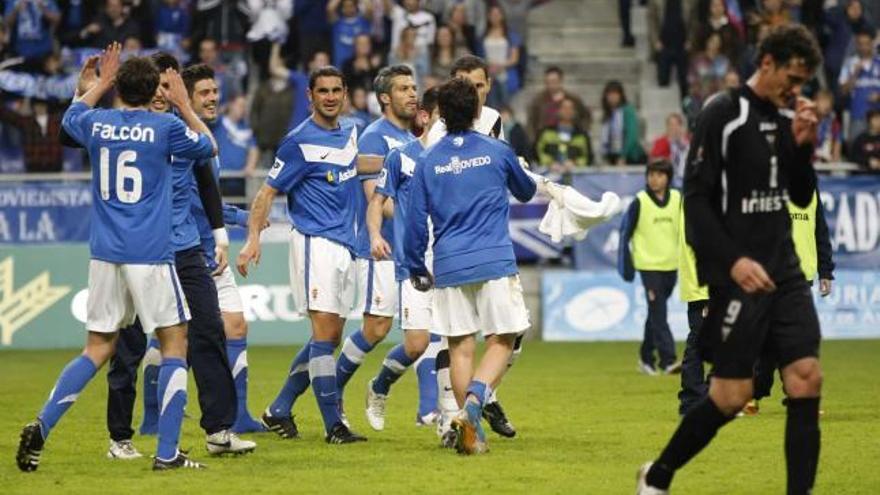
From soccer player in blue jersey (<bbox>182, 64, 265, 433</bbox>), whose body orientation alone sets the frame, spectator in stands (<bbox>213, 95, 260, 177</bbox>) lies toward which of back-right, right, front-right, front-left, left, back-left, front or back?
back-left

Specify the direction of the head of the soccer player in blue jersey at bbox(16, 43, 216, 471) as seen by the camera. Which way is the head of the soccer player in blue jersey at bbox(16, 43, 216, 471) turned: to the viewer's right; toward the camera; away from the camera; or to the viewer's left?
away from the camera

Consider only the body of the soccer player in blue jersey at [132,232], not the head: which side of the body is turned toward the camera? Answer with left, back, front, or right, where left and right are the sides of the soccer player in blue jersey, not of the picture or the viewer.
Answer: back

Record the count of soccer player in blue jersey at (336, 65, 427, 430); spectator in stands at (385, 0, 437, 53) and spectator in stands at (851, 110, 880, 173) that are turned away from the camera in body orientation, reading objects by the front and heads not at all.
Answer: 0

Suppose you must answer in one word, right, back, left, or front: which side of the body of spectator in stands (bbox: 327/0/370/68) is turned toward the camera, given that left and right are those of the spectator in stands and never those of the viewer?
front

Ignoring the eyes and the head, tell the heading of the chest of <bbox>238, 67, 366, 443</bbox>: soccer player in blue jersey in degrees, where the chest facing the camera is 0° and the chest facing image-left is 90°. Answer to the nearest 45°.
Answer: approximately 315°

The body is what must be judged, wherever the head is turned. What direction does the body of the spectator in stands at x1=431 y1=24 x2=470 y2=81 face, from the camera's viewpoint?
toward the camera

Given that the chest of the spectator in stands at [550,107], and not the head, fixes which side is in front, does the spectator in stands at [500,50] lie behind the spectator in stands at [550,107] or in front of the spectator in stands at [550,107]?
behind

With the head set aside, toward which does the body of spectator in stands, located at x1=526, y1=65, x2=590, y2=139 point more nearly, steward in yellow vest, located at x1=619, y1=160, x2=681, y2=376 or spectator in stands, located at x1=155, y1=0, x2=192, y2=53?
the steward in yellow vest

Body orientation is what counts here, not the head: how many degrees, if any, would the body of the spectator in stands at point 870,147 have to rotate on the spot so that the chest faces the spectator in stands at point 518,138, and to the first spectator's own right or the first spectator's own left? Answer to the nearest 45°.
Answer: approximately 90° to the first spectator's own right

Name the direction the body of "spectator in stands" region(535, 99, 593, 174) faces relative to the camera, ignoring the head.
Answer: toward the camera

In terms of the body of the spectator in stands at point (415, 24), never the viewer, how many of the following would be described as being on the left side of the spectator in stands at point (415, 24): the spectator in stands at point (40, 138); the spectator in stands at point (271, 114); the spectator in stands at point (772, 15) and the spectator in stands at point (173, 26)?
1

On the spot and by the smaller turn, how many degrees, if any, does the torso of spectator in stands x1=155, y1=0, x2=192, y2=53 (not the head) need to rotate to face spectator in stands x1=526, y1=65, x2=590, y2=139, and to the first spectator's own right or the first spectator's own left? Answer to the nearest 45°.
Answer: approximately 45° to the first spectator's own left

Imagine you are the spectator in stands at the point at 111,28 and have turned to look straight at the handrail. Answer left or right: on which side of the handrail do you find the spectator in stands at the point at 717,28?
left
